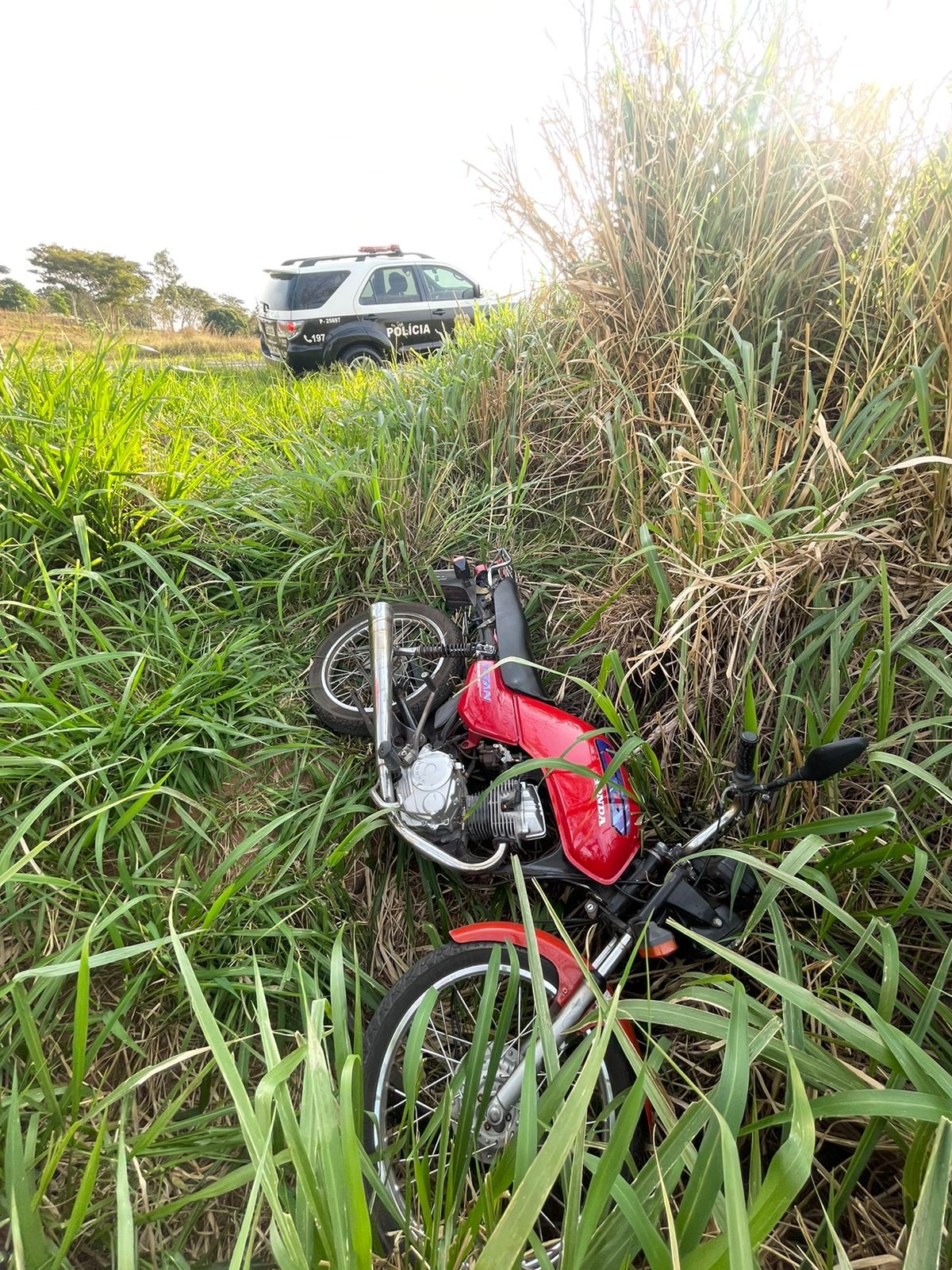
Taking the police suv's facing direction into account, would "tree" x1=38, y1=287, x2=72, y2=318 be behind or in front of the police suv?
behind

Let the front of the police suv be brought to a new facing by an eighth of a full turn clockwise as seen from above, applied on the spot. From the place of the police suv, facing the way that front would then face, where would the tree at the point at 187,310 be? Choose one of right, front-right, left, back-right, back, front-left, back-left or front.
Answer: back

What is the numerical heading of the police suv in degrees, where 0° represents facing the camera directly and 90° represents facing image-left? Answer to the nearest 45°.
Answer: approximately 225°

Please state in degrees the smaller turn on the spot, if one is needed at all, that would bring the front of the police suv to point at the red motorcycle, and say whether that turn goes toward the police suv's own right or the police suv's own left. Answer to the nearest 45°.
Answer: approximately 135° to the police suv's own right

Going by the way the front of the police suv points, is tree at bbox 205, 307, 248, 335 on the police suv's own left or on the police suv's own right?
on the police suv's own left
